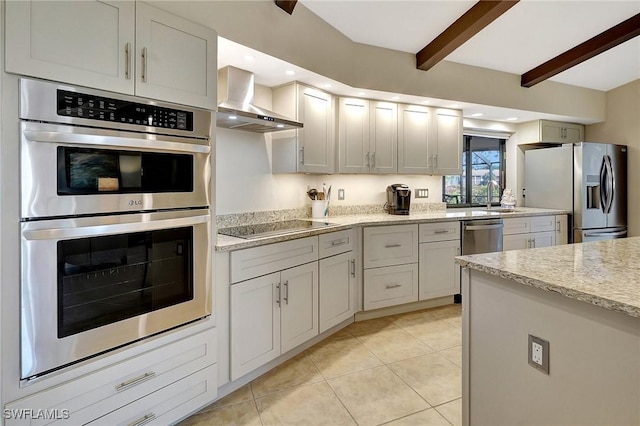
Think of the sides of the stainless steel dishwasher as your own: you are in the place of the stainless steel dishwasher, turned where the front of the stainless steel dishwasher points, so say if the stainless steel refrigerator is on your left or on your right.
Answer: on your left

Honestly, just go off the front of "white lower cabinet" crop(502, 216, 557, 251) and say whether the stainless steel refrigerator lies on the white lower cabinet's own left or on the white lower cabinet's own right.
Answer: on the white lower cabinet's own left

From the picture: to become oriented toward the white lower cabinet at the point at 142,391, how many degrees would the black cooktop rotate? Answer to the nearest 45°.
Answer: approximately 90° to its right

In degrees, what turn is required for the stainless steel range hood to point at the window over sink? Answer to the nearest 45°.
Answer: approximately 90° to its left

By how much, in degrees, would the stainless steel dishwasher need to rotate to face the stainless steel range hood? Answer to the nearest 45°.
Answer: approximately 90° to its right

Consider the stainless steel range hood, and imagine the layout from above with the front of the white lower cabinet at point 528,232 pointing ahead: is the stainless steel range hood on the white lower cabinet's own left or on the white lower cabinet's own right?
on the white lower cabinet's own right

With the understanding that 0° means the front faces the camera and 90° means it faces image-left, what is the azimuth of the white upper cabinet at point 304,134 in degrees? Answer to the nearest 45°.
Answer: approximately 315°

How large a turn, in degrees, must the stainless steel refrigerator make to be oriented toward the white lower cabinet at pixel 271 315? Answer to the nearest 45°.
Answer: approximately 90° to its right

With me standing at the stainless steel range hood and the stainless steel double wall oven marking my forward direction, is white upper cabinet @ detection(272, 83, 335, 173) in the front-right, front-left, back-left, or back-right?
back-left

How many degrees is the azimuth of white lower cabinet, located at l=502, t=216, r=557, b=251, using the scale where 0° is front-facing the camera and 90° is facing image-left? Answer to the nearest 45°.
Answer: approximately 315°
